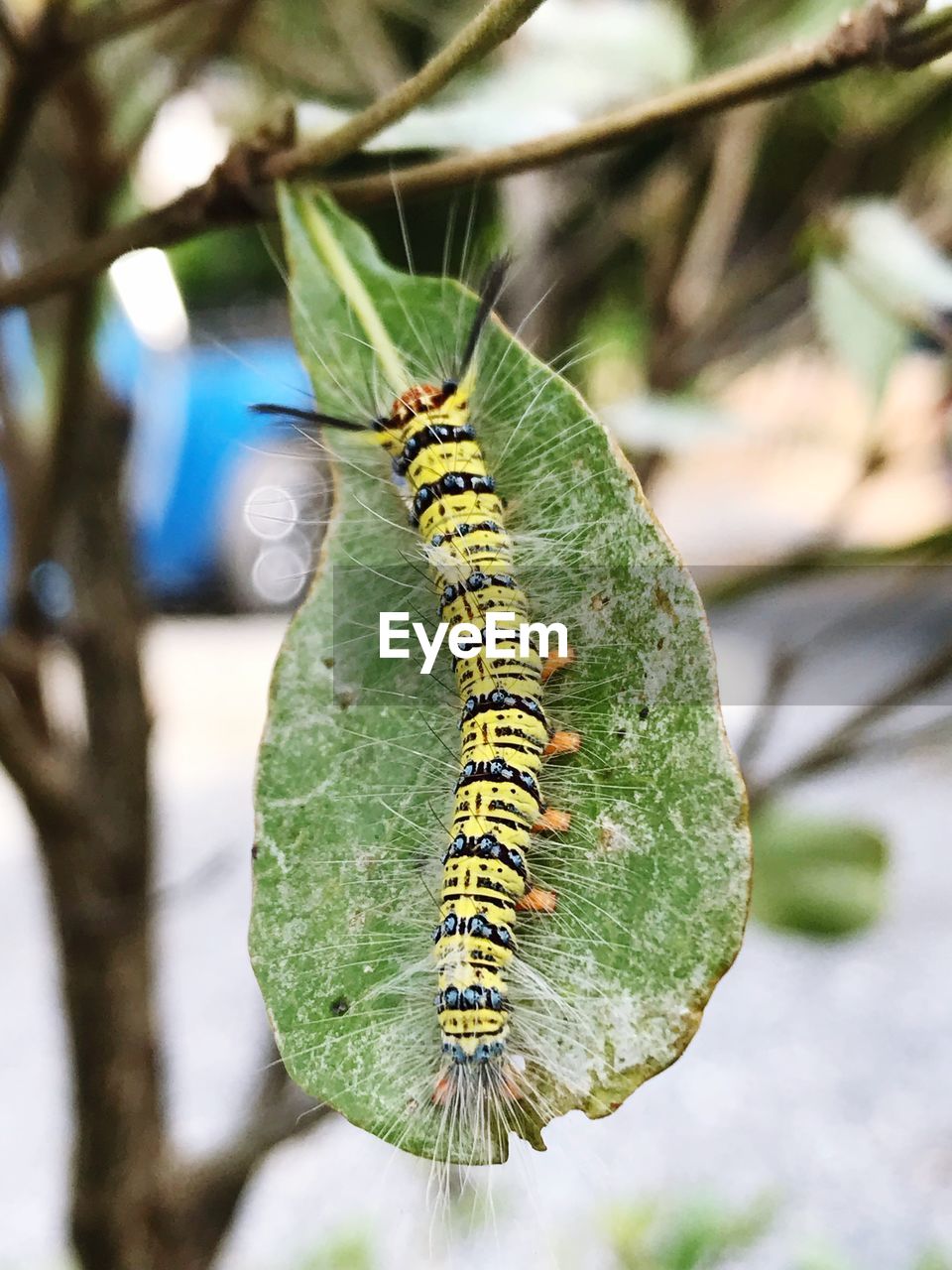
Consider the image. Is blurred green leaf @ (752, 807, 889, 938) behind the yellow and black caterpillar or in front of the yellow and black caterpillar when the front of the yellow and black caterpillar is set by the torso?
in front

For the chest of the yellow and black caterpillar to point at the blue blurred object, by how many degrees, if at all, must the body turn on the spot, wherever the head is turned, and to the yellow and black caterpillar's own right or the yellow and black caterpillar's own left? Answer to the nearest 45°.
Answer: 0° — it already faces it

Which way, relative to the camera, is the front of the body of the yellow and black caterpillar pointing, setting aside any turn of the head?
away from the camera

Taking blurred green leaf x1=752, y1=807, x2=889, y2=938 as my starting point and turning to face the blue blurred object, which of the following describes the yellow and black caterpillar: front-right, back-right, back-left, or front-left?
back-left
